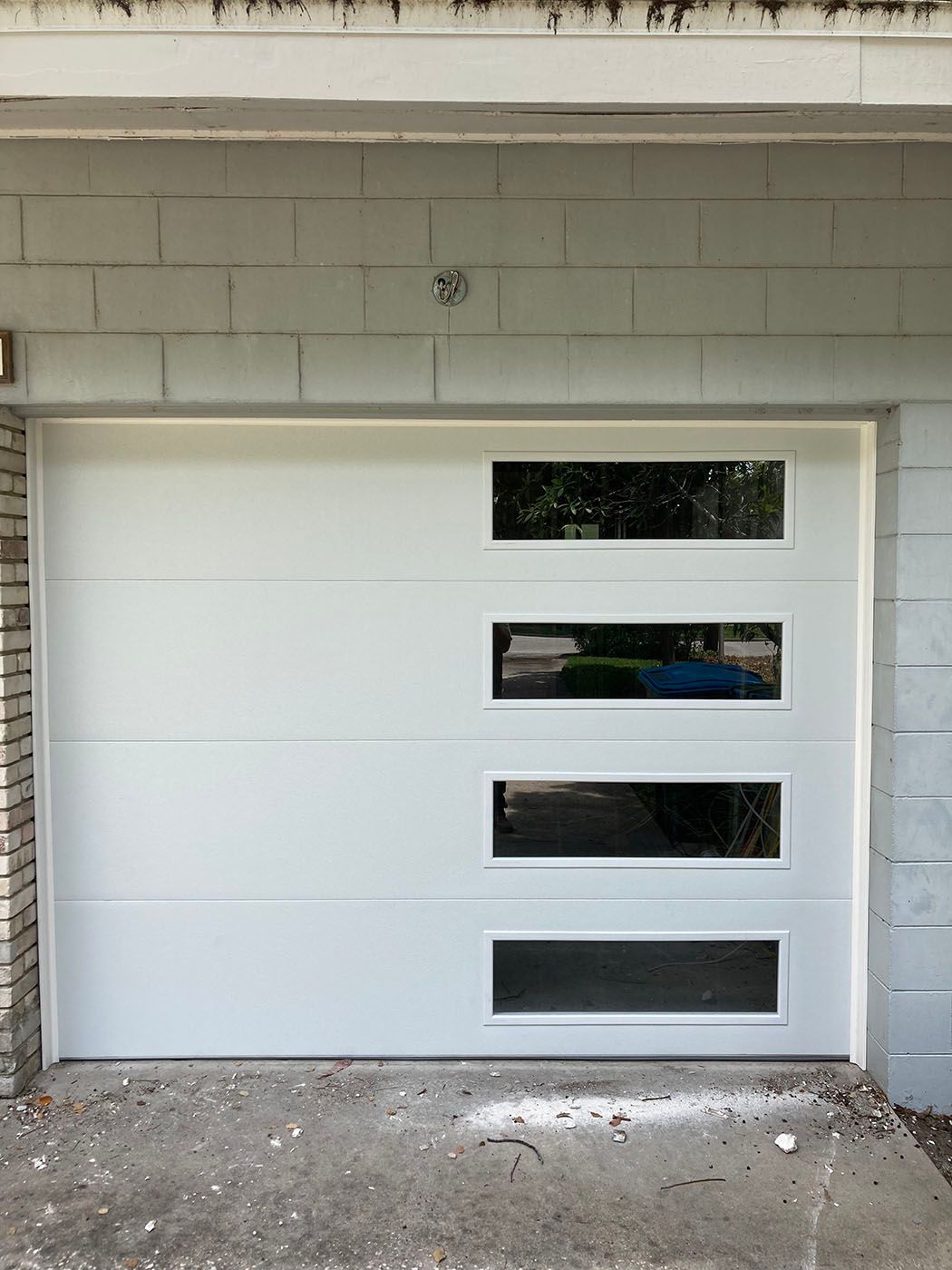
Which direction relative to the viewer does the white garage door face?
toward the camera
